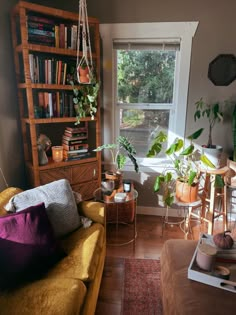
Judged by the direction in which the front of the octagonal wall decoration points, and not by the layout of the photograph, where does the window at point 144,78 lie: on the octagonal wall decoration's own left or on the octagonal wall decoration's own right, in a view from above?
on the octagonal wall decoration's own right

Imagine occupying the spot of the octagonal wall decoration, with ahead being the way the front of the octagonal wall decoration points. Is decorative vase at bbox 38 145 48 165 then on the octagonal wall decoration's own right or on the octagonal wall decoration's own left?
on the octagonal wall decoration's own right

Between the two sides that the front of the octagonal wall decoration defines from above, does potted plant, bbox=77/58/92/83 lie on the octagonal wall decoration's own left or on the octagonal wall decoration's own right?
on the octagonal wall decoration's own right

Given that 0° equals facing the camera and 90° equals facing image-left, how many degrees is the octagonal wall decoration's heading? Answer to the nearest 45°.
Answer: approximately 0°

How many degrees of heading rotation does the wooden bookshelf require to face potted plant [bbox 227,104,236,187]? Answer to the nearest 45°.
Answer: approximately 45° to its left

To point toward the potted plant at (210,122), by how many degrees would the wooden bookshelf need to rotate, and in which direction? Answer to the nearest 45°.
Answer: approximately 45° to its left

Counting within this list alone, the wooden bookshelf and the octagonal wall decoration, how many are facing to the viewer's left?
0

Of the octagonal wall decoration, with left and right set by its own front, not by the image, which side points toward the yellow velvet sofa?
front

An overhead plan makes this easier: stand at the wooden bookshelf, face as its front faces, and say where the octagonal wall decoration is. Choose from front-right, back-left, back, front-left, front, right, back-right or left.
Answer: front-left

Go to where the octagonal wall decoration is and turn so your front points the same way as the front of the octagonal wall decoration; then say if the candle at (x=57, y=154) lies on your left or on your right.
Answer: on your right

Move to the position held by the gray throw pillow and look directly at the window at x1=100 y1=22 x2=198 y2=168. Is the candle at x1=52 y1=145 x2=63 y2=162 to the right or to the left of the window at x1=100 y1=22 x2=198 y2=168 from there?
left
